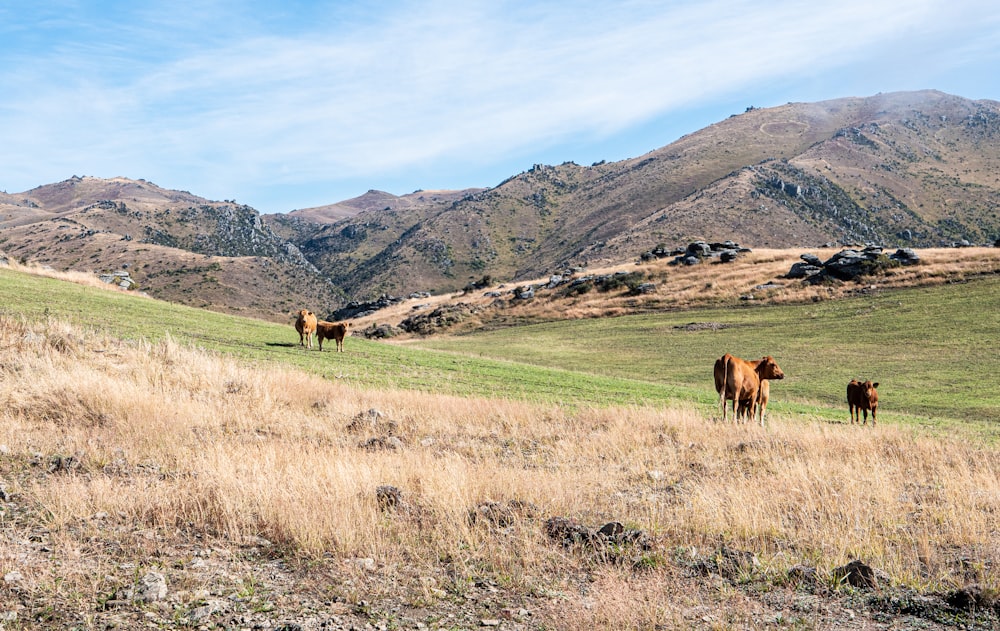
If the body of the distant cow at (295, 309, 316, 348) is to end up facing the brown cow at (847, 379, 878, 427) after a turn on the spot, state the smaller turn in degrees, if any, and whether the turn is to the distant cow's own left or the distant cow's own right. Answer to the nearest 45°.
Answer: approximately 45° to the distant cow's own left

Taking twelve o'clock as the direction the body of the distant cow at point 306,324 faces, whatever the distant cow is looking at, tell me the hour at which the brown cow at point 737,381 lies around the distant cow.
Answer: The brown cow is roughly at 11 o'clock from the distant cow.

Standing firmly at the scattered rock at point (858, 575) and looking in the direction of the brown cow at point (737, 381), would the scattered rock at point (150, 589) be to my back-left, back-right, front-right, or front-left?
back-left

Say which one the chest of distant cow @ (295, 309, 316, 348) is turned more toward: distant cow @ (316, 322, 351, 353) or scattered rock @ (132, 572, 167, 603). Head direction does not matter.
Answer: the scattered rock

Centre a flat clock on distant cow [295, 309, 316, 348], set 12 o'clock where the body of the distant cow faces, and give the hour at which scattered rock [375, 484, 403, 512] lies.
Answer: The scattered rock is roughly at 12 o'clock from the distant cow.
